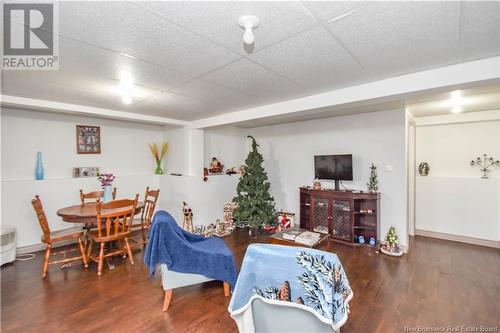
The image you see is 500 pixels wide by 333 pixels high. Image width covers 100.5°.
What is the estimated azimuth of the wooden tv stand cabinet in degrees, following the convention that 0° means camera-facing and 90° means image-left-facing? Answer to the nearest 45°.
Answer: approximately 45°

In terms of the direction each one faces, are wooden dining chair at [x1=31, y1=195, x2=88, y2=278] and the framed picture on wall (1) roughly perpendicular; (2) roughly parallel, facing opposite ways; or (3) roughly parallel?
roughly perpendicular

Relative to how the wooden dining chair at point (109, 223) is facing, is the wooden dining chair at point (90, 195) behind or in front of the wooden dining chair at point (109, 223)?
in front

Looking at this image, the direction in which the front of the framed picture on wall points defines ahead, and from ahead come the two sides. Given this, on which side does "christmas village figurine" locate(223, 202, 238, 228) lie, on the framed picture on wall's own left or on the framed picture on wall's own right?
on the framed picture on wall's own left

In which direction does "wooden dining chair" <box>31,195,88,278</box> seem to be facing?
to the viewer's right

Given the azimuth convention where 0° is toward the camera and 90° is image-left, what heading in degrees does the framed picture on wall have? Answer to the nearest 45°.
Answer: approximately 0°

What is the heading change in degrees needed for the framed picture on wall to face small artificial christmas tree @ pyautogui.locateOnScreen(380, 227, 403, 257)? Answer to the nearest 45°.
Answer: approximately 45° to its left

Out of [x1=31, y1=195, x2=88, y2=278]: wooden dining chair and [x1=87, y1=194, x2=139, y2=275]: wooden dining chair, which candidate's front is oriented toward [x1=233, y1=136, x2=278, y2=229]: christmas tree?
[x1=31, y1=195, x2=88, y2=278]: wooden dining chair
